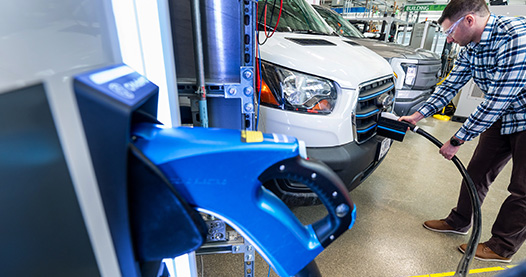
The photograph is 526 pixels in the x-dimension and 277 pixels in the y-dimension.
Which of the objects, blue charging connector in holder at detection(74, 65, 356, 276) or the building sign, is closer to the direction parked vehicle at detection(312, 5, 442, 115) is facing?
the blue charging connector in holder

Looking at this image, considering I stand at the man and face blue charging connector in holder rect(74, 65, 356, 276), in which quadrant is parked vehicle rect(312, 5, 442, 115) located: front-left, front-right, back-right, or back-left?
back-right

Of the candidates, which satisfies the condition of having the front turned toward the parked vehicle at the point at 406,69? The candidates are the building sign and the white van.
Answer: the building sign

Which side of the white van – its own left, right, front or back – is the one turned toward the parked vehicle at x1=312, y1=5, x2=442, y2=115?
left

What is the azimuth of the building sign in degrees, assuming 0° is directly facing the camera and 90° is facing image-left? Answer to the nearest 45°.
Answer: approximately 0°

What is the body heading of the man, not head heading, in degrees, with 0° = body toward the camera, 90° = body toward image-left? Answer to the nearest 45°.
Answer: approximately 90°

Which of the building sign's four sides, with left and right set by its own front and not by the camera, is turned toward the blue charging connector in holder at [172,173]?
front

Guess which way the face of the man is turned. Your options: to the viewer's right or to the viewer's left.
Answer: to the viewer's left

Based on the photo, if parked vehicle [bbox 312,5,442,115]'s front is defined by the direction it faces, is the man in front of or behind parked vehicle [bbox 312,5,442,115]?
in front

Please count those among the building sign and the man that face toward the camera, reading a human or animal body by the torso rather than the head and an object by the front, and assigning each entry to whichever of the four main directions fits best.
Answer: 1

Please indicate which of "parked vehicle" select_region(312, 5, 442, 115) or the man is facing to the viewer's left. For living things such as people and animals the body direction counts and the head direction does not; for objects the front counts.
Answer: the man

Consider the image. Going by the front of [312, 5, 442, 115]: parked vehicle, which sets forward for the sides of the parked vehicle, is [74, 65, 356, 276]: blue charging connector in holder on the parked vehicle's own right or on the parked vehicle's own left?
on the parked vehicle's own right
